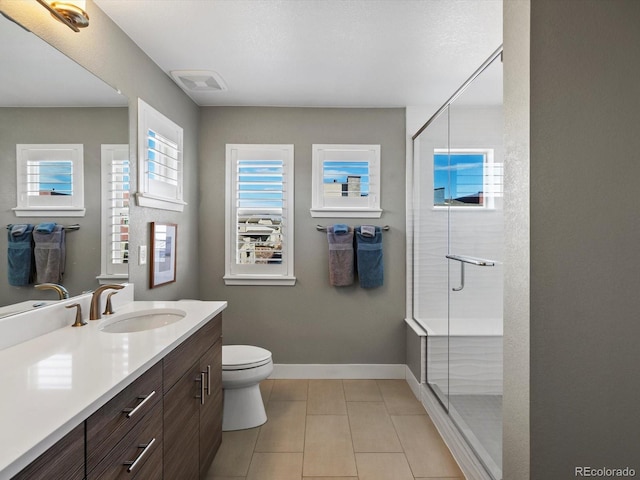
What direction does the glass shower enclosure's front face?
to the viewer's left

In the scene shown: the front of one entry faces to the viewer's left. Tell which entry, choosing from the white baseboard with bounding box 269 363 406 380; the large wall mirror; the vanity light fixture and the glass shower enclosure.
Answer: the glass shower enclosure

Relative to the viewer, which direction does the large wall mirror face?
to the viewer's right

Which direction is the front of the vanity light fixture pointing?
to the viewer's right

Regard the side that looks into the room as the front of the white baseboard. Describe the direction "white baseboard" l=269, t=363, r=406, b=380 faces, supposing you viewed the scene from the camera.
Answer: facing the viewer

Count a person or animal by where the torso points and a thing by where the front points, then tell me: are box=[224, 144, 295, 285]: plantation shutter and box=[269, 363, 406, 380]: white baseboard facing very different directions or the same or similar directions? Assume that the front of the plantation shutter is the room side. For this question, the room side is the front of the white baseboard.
same or similar directions

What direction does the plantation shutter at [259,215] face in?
toward the camera

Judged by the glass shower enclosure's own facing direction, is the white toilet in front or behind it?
in front

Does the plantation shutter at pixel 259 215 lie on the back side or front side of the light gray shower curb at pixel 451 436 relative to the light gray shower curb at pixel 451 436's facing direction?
on the front side

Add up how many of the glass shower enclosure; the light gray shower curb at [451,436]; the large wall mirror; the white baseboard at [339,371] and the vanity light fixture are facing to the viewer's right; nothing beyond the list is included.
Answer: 2

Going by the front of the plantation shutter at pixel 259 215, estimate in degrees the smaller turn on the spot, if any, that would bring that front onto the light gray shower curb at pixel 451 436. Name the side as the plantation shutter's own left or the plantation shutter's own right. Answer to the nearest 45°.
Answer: approximately 45° to the plantation shutter's own left

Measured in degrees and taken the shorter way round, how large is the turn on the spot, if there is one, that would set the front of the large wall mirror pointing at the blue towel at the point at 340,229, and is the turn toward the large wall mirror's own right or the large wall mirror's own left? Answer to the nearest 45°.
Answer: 0° — it already faces it
